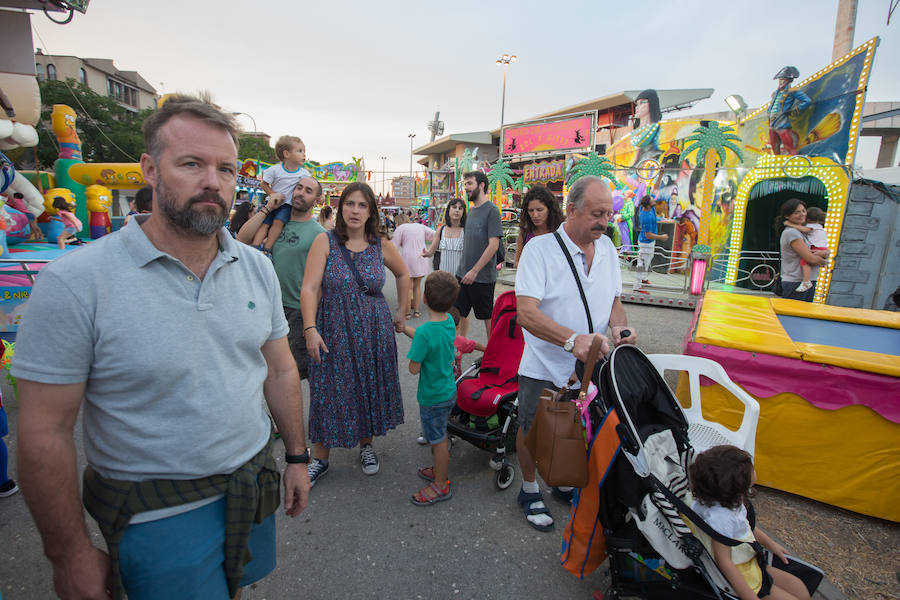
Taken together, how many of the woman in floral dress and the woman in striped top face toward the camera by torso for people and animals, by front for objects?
2

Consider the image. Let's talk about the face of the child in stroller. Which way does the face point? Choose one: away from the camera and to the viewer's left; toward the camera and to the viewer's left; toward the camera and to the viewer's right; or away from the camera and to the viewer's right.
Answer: away from the camera and to the viewer's right

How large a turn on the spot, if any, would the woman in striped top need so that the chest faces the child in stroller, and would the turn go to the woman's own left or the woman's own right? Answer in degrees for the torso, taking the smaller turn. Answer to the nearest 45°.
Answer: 0° — they already face them

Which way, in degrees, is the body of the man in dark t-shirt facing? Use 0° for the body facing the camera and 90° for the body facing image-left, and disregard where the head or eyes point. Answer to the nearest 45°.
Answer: approximately 45°

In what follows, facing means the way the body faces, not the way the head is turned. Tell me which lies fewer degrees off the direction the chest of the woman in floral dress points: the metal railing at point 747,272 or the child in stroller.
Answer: the child in stroller

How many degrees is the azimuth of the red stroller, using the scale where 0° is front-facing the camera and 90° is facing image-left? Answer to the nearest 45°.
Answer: approximately 45°

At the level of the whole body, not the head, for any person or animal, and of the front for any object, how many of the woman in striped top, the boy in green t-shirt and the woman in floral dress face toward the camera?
2

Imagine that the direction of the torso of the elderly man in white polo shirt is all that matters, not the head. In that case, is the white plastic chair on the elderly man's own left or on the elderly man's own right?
on the elderly man's own left

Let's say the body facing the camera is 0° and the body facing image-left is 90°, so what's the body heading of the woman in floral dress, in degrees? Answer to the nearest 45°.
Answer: approximately 0°

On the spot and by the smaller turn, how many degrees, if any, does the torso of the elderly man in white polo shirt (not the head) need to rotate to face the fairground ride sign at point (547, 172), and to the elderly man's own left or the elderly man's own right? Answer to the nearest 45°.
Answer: approximately 135° to the elderly man's own left
